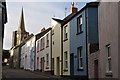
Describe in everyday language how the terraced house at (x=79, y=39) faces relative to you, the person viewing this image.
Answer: facing the viewer and to the left of the viewer
